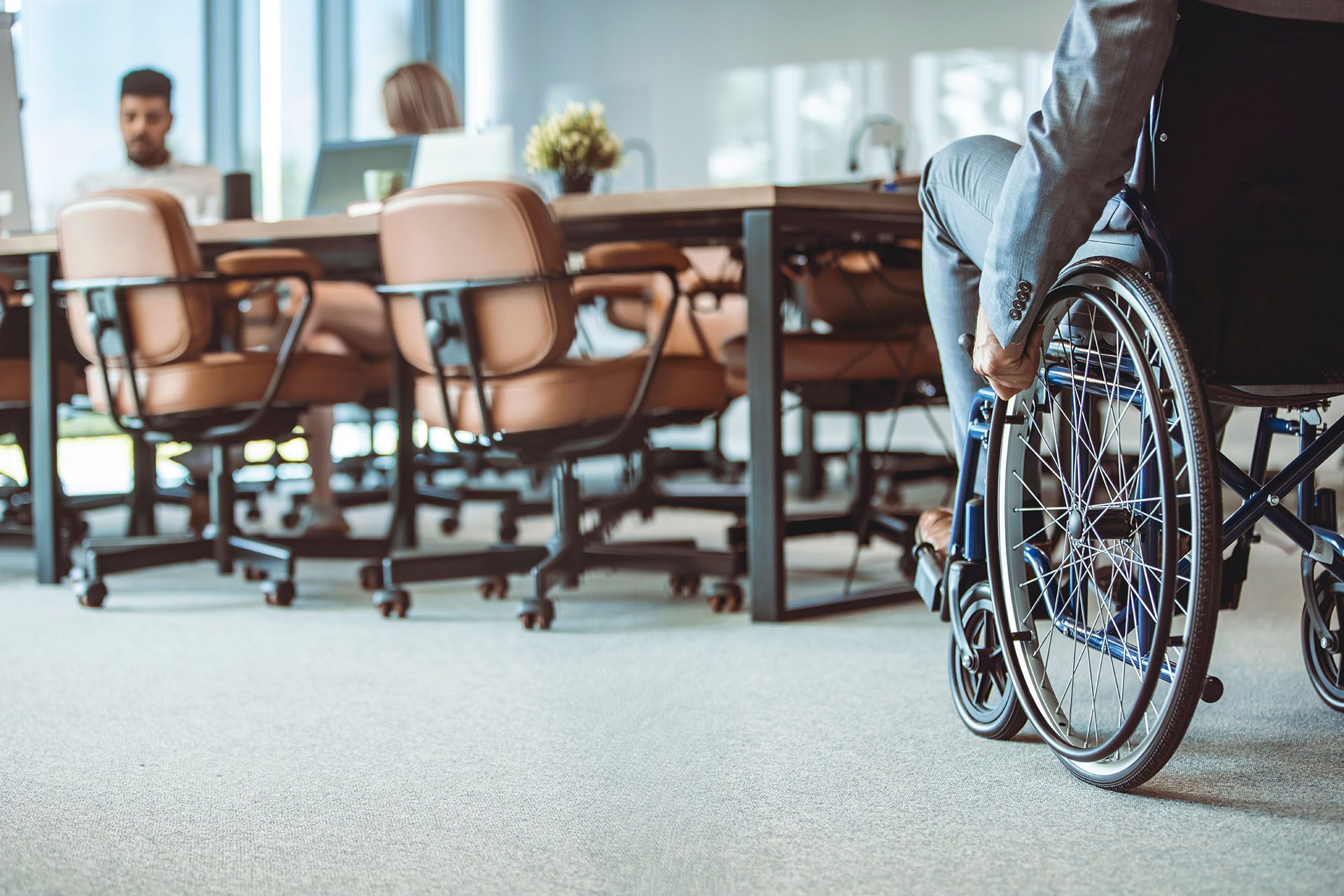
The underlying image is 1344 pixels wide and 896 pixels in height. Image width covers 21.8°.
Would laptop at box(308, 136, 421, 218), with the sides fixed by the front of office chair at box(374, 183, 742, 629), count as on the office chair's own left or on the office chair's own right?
on the office chair's own left

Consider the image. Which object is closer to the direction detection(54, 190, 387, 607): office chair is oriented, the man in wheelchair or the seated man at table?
the seated man at table

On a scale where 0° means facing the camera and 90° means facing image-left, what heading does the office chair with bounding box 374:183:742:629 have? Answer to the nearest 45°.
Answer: approximately 225°

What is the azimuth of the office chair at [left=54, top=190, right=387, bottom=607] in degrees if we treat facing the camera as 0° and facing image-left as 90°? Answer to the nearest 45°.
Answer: approximately 225°

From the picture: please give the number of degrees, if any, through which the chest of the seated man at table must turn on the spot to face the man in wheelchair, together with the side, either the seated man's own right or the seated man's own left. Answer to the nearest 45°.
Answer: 0° — they already face them
